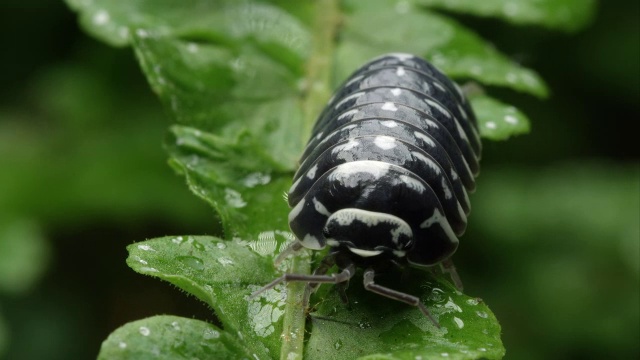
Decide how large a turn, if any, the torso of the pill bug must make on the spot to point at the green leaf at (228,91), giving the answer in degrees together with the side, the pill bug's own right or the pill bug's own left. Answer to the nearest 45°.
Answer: approximately 135° to the pill bug's own right

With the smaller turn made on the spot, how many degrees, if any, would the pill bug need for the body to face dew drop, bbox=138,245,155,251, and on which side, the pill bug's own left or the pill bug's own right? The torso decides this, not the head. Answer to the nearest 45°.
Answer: approximately 90° to the pill bug's own right

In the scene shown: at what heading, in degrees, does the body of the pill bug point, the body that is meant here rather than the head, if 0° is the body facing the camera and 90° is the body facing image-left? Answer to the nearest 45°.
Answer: approximately 0°

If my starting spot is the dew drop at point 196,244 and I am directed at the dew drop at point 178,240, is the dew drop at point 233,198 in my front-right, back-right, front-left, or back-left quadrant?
back-right

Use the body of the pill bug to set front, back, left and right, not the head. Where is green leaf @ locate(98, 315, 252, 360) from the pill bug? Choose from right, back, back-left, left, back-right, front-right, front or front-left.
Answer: front-right

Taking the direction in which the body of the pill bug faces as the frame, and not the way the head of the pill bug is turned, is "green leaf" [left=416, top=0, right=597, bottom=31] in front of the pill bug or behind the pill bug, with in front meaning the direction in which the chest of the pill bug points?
behind

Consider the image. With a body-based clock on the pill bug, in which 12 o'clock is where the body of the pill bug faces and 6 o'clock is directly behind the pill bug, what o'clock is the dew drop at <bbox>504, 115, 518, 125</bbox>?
The dew drop is roughly at 7 o'clock from the pill bug.

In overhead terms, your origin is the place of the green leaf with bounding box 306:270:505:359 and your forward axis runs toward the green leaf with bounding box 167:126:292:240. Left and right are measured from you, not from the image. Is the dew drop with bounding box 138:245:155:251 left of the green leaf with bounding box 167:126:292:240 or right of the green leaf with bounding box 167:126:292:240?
left

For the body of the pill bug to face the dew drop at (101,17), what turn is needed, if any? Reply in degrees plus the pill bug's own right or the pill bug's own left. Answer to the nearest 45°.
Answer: approximately 135° to the pill bug's own right

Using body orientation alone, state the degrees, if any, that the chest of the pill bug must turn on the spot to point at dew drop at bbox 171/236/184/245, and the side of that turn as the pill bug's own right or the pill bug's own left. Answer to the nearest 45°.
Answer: approximately 90° to the pill bug's own right

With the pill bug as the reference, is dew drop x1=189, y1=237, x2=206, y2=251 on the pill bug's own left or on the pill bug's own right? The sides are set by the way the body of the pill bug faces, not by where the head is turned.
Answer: on the pill bug's own right

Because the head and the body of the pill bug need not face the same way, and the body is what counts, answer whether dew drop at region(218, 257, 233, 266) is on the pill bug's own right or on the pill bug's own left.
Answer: on the pill bug's own right
